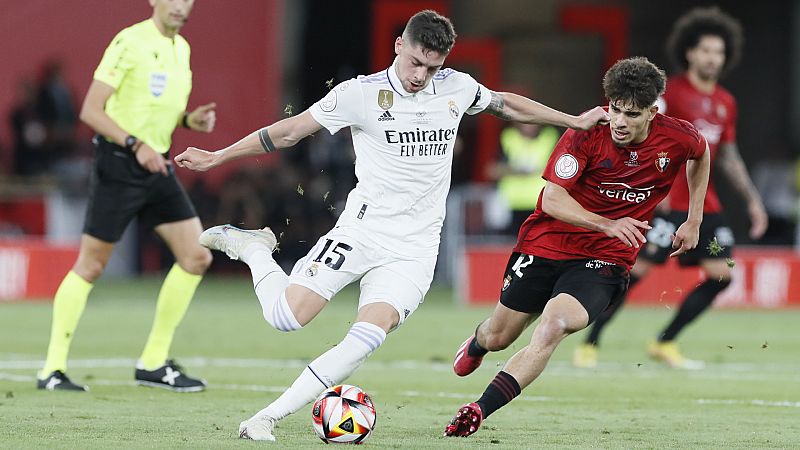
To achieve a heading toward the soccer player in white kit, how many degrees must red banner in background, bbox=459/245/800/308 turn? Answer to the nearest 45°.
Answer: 0° — it already faces them

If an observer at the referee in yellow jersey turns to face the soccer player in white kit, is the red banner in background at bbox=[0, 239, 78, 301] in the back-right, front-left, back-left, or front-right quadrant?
back-left

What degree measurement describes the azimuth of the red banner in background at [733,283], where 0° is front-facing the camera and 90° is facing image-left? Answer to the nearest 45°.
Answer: approximately 0°

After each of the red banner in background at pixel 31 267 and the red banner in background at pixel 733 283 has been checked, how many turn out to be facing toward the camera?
2

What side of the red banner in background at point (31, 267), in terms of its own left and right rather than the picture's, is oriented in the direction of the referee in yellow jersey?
front

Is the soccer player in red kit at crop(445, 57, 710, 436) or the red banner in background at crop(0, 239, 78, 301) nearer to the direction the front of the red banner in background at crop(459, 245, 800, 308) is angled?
the soccer player in red kit

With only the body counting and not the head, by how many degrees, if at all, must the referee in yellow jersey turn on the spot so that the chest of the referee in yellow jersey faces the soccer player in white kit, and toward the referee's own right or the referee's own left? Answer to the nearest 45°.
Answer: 0° — they already face them

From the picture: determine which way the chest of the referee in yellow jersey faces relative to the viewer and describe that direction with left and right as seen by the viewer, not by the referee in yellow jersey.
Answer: facing the viewer and to the right of the viewer

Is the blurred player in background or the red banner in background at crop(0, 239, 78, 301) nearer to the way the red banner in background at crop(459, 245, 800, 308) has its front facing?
the blurred player in background

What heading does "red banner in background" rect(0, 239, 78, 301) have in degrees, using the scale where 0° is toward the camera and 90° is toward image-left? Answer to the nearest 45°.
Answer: approximately 0°

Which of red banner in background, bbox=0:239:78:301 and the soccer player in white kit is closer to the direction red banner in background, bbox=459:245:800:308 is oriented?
the soccer player in white kit
